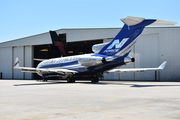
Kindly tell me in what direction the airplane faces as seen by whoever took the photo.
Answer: facing away from the viewer and to the left of the viewer
